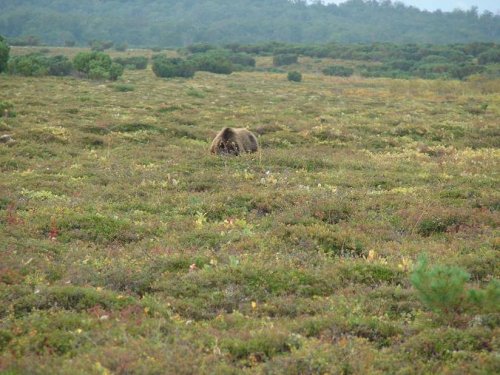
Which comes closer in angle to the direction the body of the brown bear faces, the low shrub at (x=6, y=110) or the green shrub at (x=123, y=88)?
the low shrub

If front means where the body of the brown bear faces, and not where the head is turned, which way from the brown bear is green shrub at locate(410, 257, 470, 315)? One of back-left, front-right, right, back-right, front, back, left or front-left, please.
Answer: front-left

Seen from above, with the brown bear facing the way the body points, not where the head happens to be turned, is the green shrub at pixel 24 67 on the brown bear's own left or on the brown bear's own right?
on the brown bear's own right

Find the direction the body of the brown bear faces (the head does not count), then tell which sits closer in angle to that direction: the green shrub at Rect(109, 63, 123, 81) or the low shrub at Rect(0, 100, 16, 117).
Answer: the low shrub

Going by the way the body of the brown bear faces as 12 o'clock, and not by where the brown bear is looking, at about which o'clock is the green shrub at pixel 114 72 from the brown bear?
The green shrub is roughly at 4 o'clock from the brown bear.

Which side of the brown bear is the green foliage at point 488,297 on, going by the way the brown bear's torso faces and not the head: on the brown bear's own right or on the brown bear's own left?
on the brown bear's own left

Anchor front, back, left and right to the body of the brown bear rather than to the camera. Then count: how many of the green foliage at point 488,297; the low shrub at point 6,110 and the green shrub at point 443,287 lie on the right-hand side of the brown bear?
1

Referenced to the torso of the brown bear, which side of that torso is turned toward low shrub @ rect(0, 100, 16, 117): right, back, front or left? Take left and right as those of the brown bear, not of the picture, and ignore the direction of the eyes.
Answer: right

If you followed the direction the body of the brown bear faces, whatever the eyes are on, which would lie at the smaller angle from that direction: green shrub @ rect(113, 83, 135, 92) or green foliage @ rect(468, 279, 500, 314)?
the green foliage

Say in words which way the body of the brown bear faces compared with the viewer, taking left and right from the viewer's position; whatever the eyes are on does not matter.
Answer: facing the viewer and to the left of the viewer
